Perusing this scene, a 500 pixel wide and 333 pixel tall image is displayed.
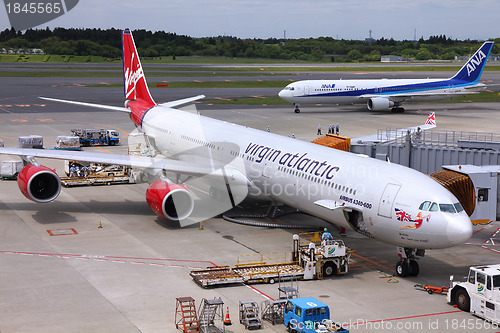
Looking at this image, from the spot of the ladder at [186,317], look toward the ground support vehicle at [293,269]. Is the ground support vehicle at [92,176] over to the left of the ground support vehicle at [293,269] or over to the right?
left

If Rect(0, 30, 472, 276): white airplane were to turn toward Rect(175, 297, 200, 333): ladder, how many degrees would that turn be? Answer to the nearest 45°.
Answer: approximately 45° to its right

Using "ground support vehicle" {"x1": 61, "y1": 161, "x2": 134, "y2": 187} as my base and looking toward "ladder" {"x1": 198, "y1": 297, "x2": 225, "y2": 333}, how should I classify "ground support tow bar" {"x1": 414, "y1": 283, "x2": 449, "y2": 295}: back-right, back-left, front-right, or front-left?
front-left

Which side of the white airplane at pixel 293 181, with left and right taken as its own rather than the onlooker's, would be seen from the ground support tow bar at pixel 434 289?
front

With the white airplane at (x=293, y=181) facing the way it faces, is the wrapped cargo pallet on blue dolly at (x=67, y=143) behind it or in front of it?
behind

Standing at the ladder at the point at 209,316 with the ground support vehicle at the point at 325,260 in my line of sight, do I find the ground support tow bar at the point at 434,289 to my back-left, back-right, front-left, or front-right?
front-right

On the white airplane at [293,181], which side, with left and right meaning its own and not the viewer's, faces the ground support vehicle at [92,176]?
back

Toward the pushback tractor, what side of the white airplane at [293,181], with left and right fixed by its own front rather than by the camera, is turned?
front

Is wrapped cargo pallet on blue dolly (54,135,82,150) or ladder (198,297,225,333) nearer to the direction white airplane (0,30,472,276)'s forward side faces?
the ladder

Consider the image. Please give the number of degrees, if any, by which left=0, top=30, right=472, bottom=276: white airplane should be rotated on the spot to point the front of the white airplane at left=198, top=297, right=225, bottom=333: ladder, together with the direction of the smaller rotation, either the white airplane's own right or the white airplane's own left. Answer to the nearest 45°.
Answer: approximately 45° to the white airplane's own right
